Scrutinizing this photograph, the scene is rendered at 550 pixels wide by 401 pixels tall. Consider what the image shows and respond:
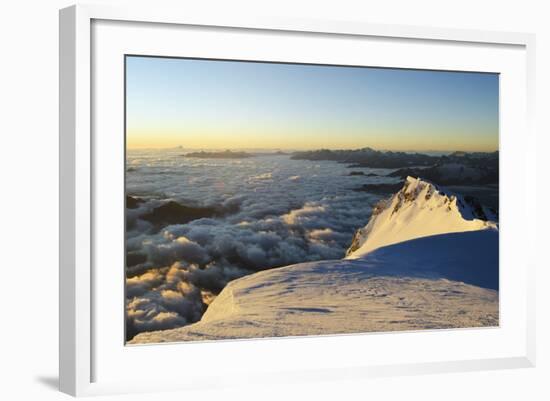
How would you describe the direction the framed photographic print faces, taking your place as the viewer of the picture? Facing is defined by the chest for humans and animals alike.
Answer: facing the viewer and to the right of the viewer
